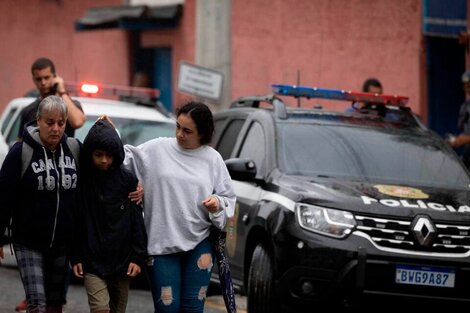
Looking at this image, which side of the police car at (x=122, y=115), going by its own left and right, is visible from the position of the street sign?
left

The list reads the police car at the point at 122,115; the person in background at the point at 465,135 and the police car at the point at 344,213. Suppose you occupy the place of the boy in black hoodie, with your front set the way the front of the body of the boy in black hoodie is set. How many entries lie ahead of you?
0

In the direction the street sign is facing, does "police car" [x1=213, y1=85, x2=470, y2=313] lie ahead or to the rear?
ahead

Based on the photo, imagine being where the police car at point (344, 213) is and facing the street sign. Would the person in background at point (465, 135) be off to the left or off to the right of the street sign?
right

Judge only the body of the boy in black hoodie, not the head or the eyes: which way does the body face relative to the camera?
toward the camera

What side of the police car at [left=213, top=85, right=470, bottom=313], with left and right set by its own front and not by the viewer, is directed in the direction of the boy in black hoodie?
right

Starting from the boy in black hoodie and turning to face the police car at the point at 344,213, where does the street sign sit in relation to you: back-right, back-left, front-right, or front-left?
front-left

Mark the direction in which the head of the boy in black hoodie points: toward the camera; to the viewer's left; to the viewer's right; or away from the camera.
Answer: toward the camera

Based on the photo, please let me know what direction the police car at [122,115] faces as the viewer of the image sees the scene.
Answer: facing the viewer and to the right of the viewer

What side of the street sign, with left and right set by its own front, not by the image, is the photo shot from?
front

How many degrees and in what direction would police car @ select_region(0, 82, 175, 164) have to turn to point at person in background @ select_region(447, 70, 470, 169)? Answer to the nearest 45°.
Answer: approximately 45° to its left

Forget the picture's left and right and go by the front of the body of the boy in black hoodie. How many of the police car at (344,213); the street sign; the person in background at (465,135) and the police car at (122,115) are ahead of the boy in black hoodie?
0

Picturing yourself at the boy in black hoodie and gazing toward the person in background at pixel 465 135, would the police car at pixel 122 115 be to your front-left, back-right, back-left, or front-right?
front-left

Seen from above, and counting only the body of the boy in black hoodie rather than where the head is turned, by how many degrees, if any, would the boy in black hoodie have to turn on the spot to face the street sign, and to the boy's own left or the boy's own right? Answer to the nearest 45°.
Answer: approximately 180°

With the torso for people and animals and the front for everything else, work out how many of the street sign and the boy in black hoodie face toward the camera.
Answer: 2

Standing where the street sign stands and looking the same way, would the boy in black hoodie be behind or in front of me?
in front

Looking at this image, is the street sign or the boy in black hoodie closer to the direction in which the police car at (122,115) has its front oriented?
the boy in black hoodie

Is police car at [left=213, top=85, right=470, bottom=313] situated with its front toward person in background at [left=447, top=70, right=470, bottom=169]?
no

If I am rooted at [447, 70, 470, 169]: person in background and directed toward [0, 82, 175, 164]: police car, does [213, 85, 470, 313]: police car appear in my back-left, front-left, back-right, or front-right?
front-left

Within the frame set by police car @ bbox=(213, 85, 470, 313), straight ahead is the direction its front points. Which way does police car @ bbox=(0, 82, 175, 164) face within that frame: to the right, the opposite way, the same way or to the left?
the same way
